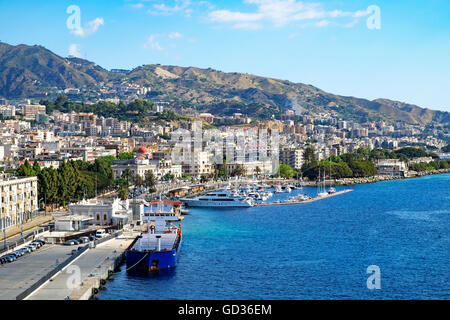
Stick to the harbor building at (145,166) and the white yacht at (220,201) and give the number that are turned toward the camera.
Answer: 1

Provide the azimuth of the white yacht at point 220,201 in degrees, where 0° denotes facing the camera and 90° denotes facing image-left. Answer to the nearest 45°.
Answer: approximately 90°

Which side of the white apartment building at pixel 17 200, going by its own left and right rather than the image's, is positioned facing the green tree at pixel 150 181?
left
